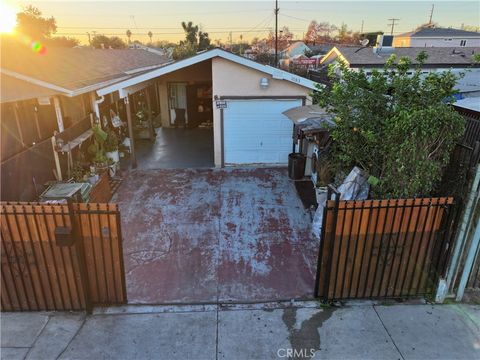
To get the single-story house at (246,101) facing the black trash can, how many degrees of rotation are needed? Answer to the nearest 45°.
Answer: approximately 45° to its left

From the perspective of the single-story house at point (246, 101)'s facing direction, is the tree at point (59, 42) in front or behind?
behind

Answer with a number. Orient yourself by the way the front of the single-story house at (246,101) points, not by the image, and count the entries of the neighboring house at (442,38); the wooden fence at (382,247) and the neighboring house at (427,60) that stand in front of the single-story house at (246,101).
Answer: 1

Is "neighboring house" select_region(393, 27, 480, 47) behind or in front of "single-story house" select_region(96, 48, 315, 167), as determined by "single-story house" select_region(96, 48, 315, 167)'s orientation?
behind

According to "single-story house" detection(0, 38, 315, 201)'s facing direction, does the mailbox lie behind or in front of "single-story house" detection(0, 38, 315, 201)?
in front

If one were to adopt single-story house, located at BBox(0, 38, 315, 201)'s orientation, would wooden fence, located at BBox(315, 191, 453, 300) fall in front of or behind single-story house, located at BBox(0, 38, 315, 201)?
in front

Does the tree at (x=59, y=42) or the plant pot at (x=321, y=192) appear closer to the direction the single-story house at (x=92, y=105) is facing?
the plant pot

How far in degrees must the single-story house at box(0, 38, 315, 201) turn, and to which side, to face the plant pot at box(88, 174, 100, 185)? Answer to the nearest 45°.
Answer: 0° — it already faces it

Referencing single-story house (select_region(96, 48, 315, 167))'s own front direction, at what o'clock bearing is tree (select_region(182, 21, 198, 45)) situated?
The tree is roughly at 6 o'clock from the single-story house.

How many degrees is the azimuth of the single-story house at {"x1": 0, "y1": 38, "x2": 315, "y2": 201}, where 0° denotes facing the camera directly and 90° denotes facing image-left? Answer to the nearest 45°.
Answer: approximately 0°

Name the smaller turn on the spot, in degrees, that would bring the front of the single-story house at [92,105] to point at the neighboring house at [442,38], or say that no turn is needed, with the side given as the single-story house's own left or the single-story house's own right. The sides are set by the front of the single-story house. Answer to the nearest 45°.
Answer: approximately 135° to the single-story house's own left
